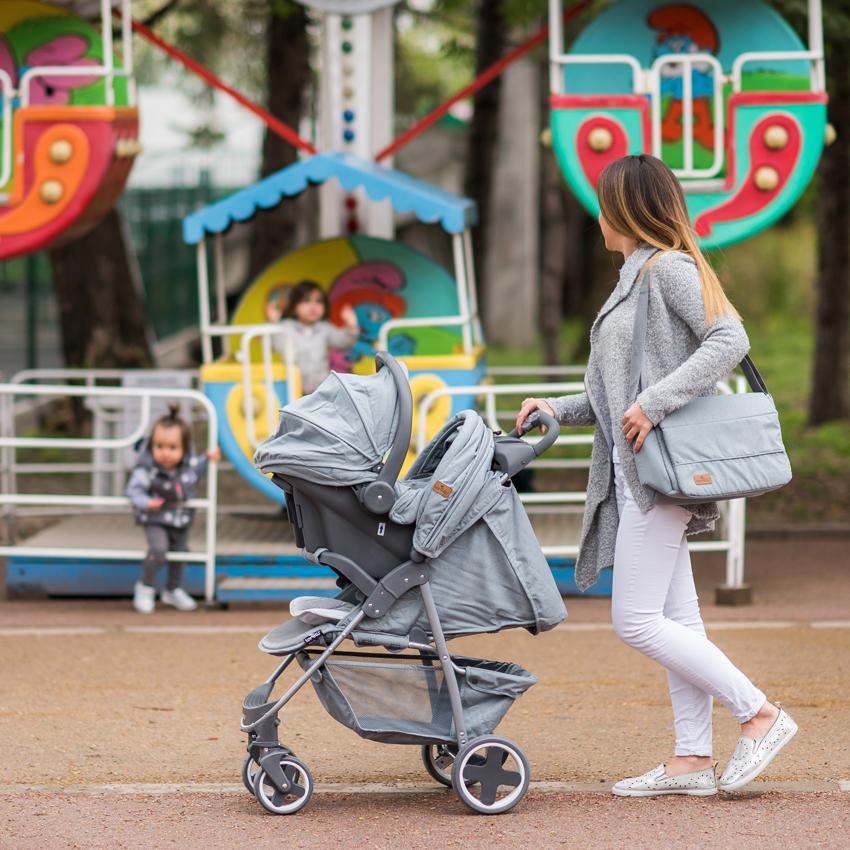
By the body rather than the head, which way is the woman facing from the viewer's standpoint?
to the viewer's left

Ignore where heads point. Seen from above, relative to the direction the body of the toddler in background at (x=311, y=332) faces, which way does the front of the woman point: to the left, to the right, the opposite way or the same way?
to the right

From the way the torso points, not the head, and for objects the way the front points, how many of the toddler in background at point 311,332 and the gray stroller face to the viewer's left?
1

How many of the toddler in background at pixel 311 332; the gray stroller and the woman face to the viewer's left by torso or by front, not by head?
2

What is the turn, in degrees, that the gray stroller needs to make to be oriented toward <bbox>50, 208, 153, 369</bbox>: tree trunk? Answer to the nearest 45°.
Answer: approximately 90° to its right

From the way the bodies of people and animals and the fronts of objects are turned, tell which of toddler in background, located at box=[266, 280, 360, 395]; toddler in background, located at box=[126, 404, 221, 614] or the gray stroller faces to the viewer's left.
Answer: the gray stroller

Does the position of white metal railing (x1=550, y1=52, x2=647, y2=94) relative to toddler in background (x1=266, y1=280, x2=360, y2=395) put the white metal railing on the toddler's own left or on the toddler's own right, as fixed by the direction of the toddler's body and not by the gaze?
on the toddler's own left

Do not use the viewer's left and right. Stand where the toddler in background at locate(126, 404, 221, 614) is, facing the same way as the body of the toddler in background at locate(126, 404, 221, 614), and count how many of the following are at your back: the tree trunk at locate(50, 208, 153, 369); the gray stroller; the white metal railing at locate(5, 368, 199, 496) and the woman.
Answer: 2

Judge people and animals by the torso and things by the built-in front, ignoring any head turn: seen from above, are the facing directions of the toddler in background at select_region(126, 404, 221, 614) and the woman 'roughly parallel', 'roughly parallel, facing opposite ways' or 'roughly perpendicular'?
roughly perpendicular

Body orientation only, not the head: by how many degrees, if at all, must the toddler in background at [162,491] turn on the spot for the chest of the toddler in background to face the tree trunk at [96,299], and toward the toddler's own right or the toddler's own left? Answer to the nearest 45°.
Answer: approximately 180°

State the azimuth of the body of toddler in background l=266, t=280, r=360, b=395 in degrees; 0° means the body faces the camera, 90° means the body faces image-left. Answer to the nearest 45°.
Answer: approximately 0°

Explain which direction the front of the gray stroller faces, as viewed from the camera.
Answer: facing to the left of the viewer

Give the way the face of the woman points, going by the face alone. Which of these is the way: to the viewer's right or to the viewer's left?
to the viewer's left
